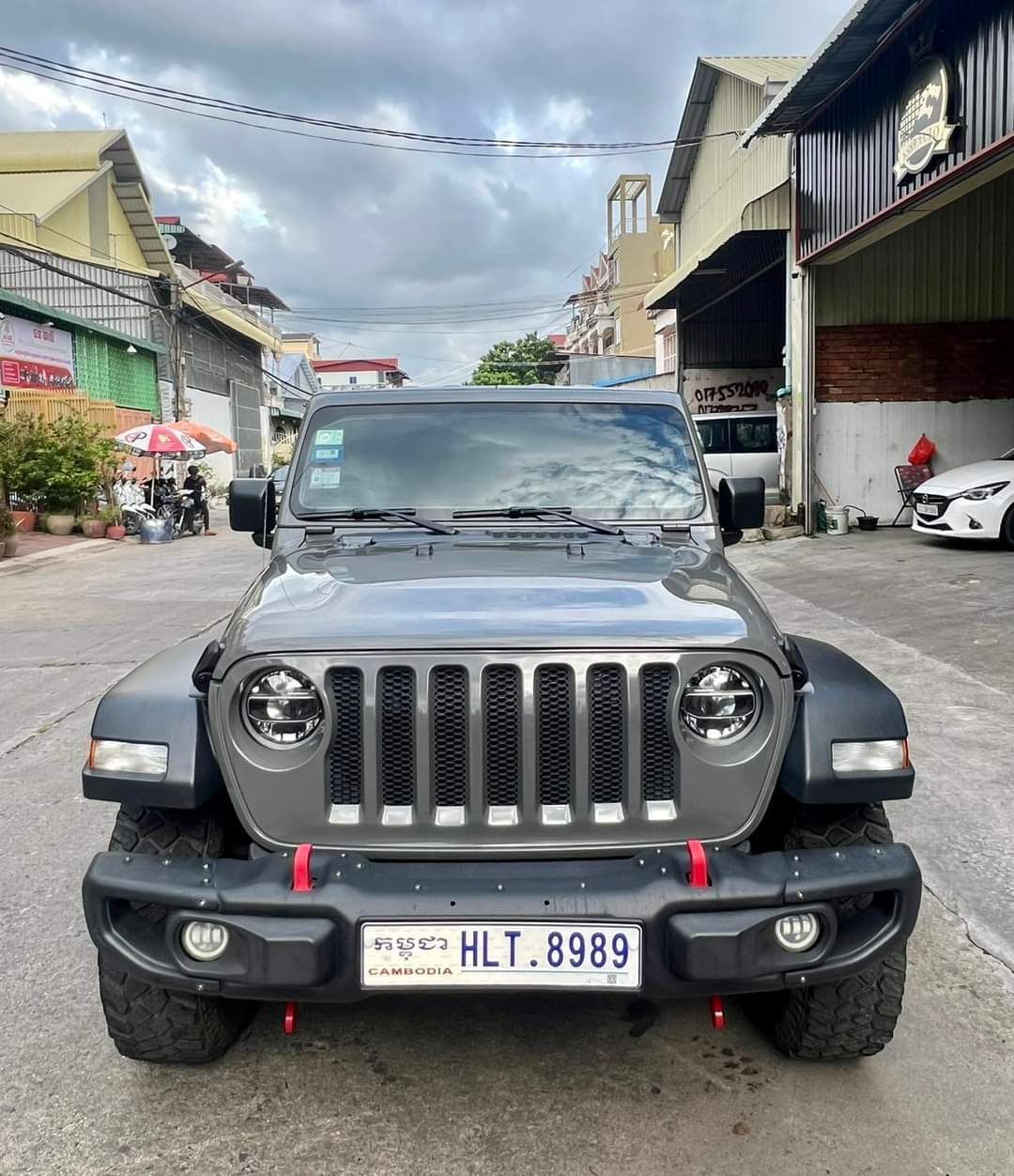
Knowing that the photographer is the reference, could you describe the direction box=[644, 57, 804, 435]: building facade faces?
facing the viewer and to the left of the viewer

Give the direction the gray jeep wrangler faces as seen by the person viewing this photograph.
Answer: facing the viewer

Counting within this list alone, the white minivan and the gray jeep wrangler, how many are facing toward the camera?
1

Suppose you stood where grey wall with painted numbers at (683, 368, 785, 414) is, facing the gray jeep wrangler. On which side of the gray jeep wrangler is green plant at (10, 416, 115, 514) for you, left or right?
right

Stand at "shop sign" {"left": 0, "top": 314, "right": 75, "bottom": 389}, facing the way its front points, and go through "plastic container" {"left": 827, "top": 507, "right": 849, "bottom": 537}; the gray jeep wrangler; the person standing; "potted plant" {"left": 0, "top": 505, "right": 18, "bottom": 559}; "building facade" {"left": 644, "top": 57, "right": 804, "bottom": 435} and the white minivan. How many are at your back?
0

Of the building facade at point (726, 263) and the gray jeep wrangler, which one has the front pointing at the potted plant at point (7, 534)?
the building facade

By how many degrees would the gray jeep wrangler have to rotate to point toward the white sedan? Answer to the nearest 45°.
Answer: approximately 135° to its left

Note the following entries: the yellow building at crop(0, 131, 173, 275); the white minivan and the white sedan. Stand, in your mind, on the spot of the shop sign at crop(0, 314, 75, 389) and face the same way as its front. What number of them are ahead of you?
2

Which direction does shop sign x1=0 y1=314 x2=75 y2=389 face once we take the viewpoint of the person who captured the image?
facing the viewer and to the right of the viewer

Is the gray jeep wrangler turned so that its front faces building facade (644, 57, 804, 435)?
no

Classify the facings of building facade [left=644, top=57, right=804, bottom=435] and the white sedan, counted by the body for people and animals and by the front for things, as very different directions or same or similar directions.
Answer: same or similar directions

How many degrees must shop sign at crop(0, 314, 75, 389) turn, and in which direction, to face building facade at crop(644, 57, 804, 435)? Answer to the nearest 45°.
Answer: approximately 45° to its left

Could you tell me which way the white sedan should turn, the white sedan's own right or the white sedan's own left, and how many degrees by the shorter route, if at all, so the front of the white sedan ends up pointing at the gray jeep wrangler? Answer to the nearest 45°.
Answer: approximately 45° to the white sedan's own left

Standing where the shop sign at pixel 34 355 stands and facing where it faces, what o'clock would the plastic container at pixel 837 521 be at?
The plastic container is roughly at 12 o'clock from the shop sign.

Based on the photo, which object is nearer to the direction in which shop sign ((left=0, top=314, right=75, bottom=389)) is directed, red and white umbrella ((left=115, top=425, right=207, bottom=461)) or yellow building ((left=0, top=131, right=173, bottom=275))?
the red and white umbrella
